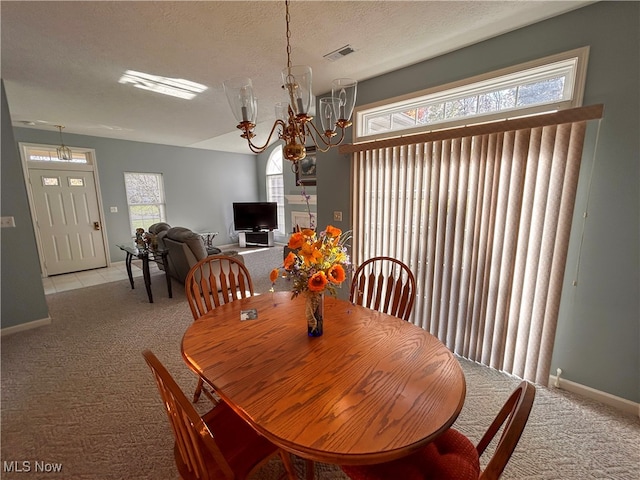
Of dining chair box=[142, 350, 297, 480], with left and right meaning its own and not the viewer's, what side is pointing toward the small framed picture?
front

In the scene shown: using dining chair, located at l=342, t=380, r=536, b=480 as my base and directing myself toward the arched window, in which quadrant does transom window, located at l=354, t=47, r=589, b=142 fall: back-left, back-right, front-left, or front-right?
front-right

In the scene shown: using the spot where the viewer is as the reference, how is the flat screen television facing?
facing the viewer

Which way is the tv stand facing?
toward the camera

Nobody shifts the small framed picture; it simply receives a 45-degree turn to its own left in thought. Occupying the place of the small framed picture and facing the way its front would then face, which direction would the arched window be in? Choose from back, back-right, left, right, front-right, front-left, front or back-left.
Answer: back-right

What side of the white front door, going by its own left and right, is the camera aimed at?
front

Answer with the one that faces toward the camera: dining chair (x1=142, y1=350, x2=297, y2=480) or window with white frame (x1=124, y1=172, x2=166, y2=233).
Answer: the window with white frame

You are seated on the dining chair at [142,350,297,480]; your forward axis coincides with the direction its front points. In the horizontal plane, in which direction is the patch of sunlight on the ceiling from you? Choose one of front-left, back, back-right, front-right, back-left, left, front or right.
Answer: front-left

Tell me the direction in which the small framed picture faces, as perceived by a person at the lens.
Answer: facing the viewer and to the left of the viewer

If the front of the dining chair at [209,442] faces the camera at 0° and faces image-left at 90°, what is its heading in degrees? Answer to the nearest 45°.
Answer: approximately 225°

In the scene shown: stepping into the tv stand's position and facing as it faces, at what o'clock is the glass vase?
The glass vase is roughly at 12 o'clock from the tv stand.

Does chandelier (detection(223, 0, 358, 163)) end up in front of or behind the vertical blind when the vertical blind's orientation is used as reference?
in front

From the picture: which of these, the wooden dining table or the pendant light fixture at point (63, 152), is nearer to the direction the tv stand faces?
the wooden dining table

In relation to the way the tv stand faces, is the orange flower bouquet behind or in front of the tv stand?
in front

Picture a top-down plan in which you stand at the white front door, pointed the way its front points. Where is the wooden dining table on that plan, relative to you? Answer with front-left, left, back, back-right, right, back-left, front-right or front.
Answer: front
